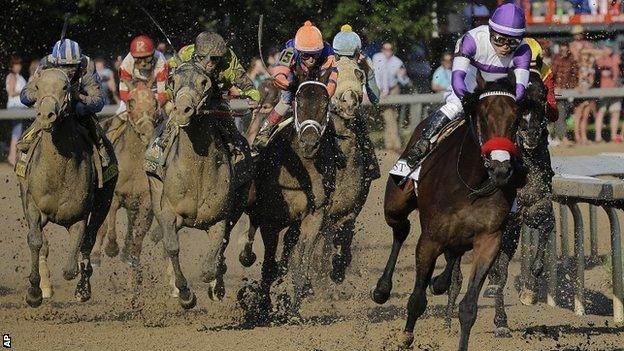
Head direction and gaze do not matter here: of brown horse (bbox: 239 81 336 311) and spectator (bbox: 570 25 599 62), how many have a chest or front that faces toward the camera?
2

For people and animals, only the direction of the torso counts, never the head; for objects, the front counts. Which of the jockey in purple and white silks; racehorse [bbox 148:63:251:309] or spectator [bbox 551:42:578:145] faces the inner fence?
the spectator

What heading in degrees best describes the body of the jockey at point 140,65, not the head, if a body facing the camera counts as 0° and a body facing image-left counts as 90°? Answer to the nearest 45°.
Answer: approximately 0°

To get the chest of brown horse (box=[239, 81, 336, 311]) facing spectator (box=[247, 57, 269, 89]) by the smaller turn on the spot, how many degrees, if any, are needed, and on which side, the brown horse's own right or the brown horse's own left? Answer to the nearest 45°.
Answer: approximately 180°

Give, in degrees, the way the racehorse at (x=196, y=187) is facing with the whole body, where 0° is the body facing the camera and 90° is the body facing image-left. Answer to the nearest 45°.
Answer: approximately 0°
